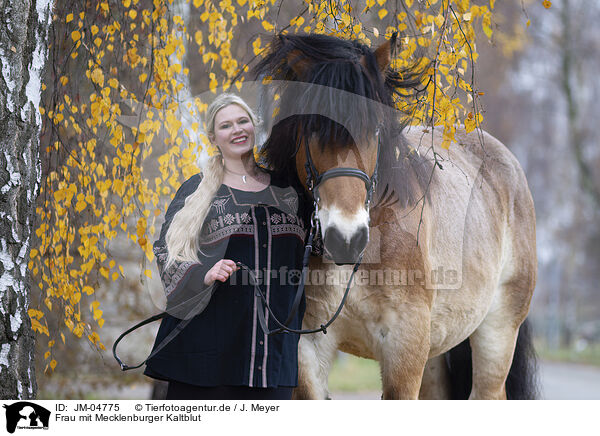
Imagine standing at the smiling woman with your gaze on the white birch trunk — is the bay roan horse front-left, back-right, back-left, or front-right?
back-right

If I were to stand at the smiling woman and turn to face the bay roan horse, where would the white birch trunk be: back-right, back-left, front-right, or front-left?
back-left

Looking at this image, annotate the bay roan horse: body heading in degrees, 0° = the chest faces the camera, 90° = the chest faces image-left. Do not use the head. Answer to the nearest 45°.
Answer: approximately 45°

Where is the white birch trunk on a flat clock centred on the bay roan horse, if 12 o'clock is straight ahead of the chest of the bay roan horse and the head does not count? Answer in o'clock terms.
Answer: The white birch trunk is roughly at 1 o'clock from the bay roan horse.
